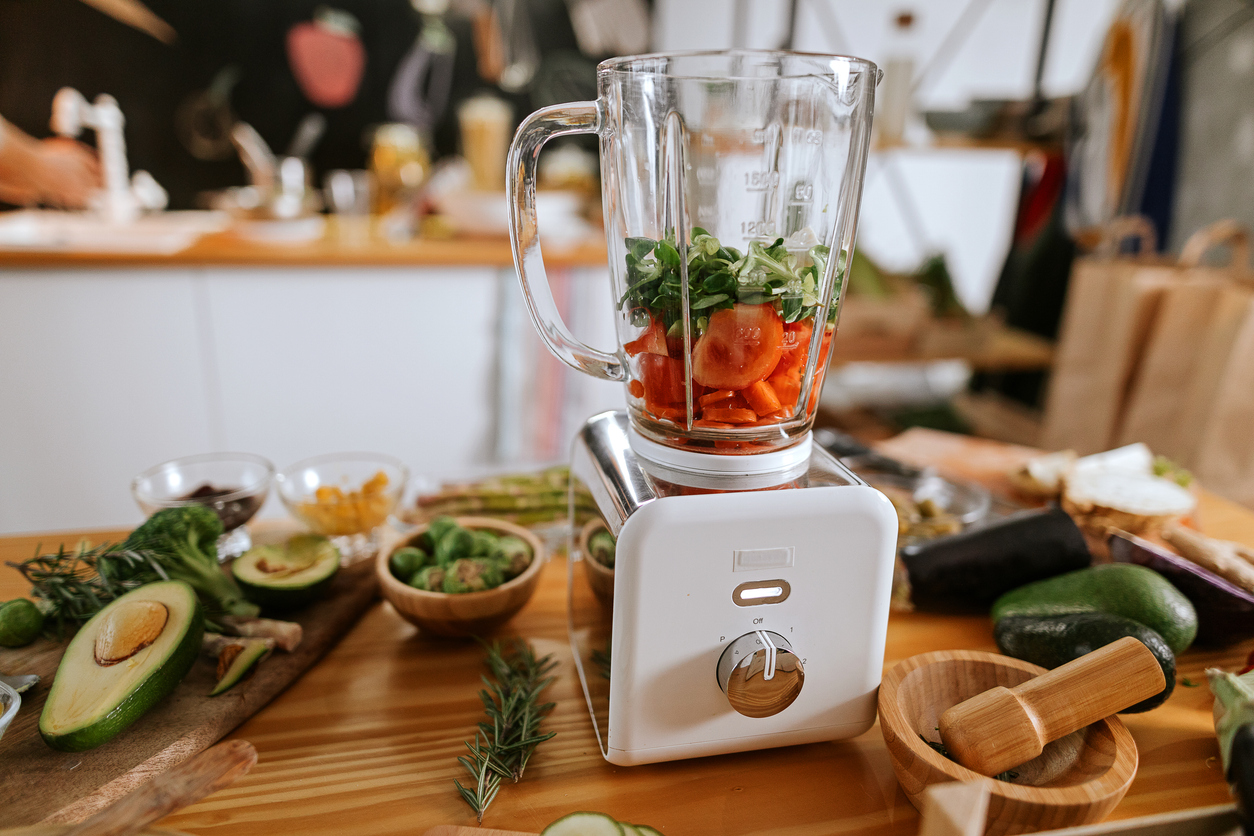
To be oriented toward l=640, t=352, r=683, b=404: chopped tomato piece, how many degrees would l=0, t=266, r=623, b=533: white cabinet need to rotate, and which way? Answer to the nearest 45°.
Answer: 0° — it already faces it

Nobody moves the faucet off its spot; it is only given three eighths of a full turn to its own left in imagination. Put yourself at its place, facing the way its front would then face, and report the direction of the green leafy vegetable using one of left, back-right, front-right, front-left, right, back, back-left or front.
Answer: front-right

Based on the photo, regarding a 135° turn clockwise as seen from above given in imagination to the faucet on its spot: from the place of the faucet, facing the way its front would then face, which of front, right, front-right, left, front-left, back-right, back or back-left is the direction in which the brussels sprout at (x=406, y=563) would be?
back-right

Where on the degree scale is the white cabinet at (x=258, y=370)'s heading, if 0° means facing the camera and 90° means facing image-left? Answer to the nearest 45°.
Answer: approximately 0°

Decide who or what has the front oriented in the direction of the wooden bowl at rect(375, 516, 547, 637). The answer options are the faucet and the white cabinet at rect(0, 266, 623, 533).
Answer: the white cabinet

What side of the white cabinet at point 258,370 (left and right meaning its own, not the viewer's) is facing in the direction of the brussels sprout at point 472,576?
front

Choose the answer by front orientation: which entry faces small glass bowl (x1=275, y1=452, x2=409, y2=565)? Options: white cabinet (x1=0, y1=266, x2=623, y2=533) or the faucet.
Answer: the white cabinet

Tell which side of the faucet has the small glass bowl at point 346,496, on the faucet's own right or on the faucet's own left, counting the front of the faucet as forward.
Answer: on the faucet's own left

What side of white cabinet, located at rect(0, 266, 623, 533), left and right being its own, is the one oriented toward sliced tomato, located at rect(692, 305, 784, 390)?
front

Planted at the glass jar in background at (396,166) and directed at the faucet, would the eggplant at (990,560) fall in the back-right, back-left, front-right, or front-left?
back-left

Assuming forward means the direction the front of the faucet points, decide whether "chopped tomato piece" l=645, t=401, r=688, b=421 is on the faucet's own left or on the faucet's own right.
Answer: on the faucet's own left
